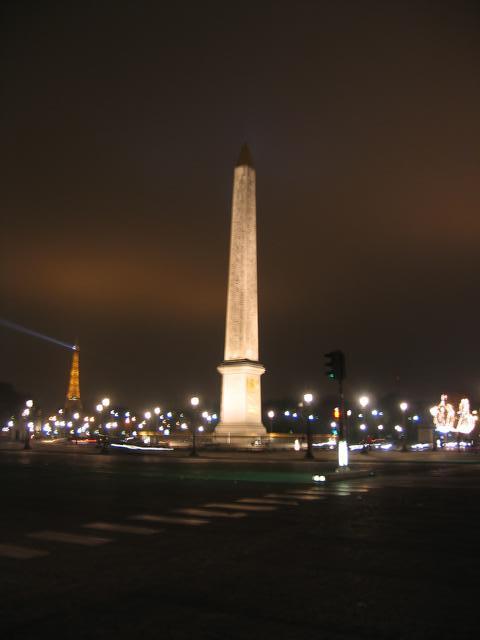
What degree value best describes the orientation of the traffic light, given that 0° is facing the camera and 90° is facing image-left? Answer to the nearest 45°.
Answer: approximately 45°
